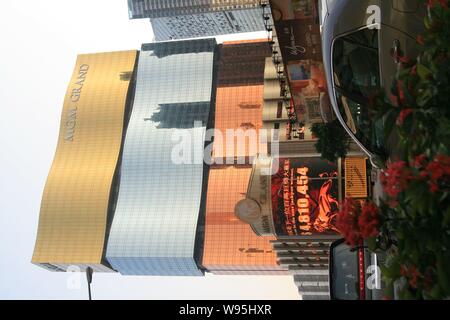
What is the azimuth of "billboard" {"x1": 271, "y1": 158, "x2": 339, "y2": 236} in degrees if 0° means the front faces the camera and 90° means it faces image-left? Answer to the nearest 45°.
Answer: approximately 0°

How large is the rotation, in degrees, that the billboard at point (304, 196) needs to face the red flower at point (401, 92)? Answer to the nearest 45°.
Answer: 0° — it already faces it

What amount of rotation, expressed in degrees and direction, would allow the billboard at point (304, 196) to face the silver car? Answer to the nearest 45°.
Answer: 0° — it already faces it

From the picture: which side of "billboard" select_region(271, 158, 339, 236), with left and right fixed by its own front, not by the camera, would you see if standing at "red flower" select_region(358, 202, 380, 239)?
front

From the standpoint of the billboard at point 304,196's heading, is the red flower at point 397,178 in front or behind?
in front

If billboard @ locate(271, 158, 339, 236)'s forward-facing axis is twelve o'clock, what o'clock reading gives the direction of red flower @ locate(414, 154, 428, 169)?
The red flower is roughly at 12 o'clock from the billboard.

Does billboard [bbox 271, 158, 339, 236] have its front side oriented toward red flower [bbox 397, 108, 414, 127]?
yes
